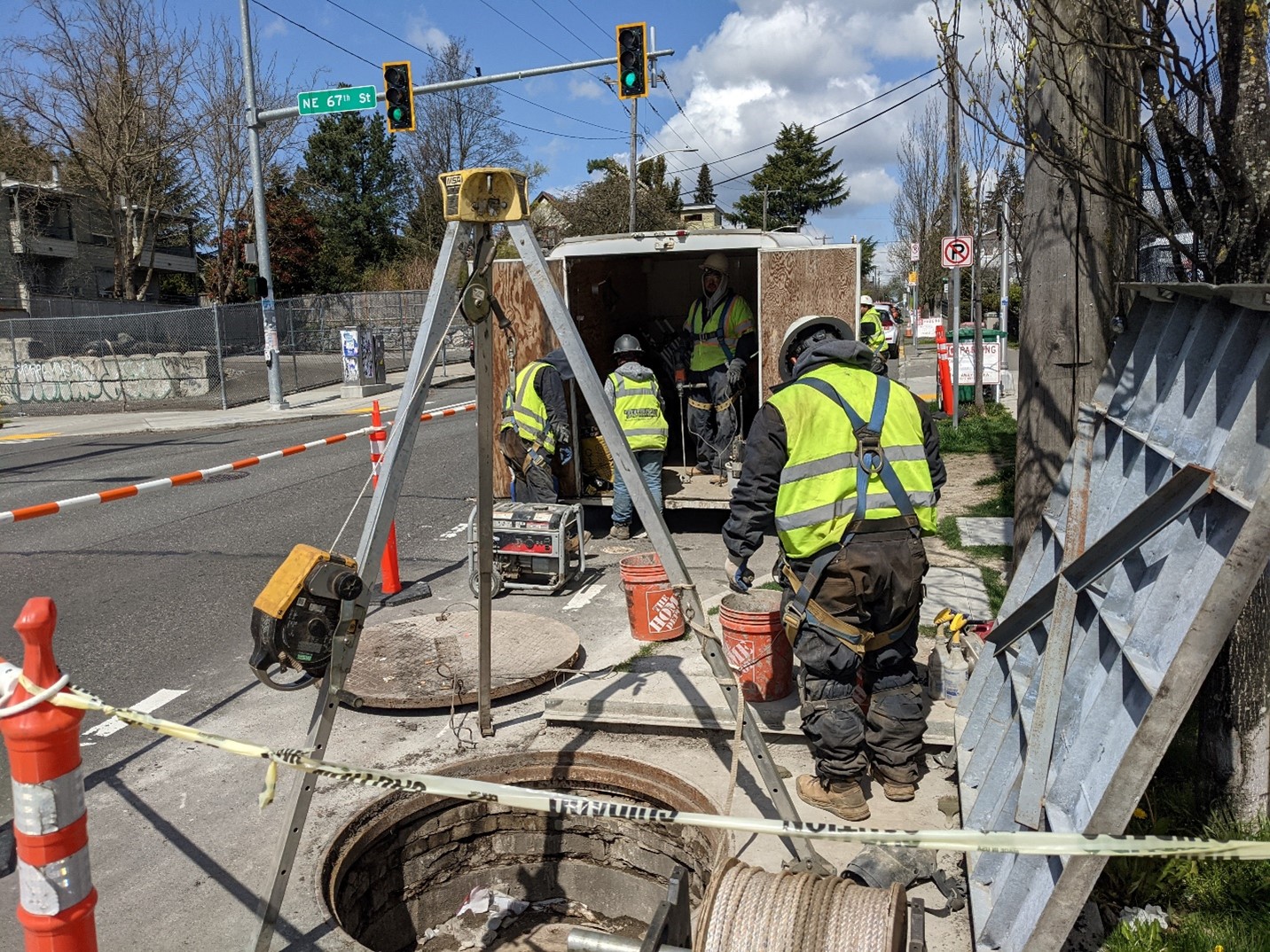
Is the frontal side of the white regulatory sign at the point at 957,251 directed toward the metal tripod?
yes

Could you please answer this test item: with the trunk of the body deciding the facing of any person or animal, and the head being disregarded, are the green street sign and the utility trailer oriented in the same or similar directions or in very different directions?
very different directions

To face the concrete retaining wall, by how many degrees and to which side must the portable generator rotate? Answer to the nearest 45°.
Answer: approximately 135° to its right

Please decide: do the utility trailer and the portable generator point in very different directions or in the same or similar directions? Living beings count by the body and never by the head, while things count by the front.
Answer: very different directions

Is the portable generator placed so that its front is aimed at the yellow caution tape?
yes

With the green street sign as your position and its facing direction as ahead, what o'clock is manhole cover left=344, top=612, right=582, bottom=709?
The manhole cover is roughly at 12 o'clock from the green street sign.

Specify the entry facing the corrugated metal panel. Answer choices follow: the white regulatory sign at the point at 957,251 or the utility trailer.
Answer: the white regulatory sign

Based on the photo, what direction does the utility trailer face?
away from the camera

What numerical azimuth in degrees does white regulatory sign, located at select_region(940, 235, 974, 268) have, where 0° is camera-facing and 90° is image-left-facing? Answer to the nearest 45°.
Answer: approximately 0°

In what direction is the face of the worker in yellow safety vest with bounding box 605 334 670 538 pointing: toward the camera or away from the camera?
away from the camera

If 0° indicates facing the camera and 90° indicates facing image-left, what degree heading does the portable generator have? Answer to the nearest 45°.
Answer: approximately 0°

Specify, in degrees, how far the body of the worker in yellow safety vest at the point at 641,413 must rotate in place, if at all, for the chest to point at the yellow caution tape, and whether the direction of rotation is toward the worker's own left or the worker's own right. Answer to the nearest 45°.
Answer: approximately 180°

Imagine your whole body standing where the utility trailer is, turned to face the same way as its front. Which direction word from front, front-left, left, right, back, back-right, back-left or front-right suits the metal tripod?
back

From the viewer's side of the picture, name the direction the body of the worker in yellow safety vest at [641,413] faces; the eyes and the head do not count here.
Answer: away from the camera

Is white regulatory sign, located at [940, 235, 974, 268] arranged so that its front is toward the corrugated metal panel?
yes

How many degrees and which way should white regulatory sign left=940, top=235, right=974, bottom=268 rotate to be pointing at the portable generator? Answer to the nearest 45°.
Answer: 0° — it already faces it

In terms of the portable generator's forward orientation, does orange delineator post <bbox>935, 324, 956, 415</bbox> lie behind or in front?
behind
